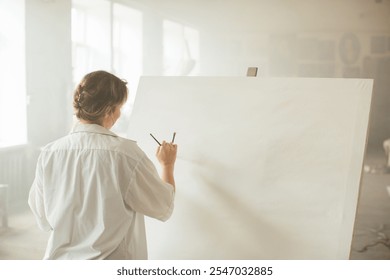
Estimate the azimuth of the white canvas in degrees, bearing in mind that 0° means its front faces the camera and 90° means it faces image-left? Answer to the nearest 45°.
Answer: approximately 0°

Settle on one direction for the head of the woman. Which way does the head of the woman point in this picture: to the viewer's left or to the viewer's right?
to the viewer's right

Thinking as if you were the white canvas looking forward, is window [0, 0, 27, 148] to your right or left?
on your right
